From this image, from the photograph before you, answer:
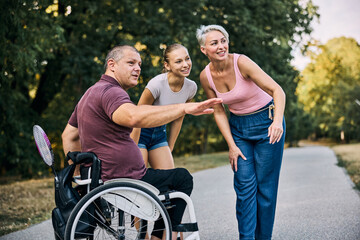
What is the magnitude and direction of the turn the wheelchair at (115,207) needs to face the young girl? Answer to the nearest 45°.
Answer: approximately 90° to its left

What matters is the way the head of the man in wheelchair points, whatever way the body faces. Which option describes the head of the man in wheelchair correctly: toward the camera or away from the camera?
toward the camera

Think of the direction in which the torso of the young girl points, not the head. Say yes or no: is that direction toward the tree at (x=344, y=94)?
no

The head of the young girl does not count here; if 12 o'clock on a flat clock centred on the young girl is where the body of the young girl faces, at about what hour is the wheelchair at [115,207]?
The wheelchair is roughly at 2 o'clock from the young girl.

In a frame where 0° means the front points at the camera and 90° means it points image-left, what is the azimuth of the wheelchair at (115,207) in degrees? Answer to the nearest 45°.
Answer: approximately 270°

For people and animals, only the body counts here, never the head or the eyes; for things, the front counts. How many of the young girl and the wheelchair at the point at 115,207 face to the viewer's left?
0

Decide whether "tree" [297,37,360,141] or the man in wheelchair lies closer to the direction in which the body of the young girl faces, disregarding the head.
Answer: the man in wheelchair

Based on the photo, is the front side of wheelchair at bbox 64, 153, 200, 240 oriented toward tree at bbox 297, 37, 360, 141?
no

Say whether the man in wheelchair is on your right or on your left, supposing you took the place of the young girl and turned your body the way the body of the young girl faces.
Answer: on your right

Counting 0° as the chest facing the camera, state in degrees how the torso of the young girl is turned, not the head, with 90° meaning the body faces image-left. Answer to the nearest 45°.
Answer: approximately 315°
